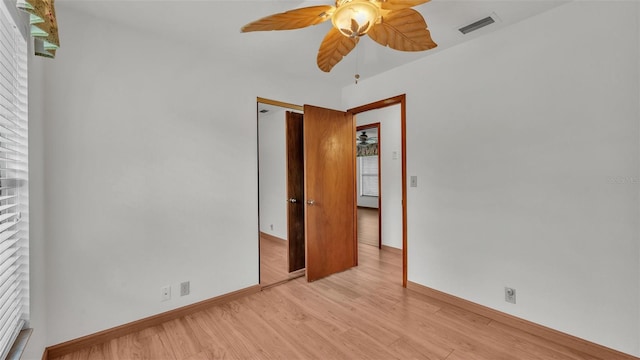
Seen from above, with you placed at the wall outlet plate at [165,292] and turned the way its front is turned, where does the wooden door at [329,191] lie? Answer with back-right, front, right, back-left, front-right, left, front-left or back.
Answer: left

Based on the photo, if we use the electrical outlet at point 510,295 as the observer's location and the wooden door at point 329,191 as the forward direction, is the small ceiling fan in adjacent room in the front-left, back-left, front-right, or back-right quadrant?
front-right

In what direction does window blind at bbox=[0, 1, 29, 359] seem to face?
to the viewer's right

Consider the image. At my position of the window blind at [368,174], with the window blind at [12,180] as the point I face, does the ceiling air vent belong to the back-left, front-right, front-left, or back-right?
front-left
